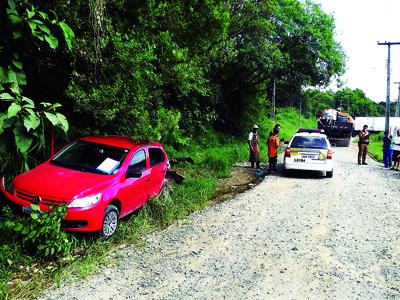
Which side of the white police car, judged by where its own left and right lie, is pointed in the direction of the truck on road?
front

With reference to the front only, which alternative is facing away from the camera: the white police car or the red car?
the white police car

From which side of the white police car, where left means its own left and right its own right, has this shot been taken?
back

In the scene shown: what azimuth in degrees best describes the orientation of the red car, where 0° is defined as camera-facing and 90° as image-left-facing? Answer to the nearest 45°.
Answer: approximately 45°

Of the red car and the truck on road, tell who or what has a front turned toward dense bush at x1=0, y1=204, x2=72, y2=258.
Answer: the red car

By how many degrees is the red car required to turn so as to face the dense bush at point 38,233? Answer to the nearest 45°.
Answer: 0° — it already faces it

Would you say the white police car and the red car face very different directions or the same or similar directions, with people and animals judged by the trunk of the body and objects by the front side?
very different directions
